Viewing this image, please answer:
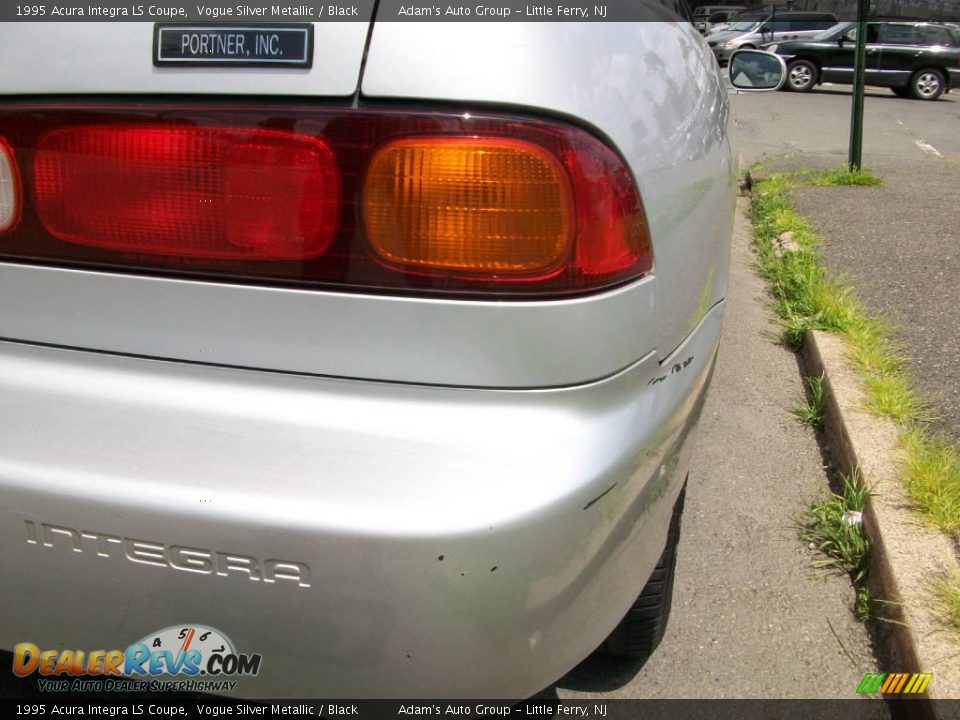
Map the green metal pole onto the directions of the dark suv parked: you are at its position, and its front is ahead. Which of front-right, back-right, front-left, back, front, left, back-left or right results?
left

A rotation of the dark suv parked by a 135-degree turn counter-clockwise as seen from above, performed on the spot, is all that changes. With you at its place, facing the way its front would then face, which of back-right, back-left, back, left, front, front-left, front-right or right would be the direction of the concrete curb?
front-right

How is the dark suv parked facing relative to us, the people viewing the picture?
facing to the left of the viewer

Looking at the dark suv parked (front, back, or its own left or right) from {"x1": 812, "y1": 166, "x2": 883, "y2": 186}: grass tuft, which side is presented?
left

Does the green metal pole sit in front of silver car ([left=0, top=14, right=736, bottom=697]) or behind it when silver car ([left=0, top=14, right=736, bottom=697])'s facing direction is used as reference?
in front

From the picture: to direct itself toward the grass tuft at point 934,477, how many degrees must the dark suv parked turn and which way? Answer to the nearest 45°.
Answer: approximately 90° to its left

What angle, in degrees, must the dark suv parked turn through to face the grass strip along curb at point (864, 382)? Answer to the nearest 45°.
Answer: approximately 90° to its left

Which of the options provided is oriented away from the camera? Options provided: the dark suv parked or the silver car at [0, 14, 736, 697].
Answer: the silver car

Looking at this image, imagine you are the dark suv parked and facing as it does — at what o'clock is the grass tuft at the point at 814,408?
The grass tuft is roughly at 9 o'clock from the dark suv parked.

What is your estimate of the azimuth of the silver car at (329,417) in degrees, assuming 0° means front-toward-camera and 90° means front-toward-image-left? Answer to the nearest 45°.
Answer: approximately 180°

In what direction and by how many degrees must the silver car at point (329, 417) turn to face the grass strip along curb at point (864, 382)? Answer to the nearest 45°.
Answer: approximately 45° to its right

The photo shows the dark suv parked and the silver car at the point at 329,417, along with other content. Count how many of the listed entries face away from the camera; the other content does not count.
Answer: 1
